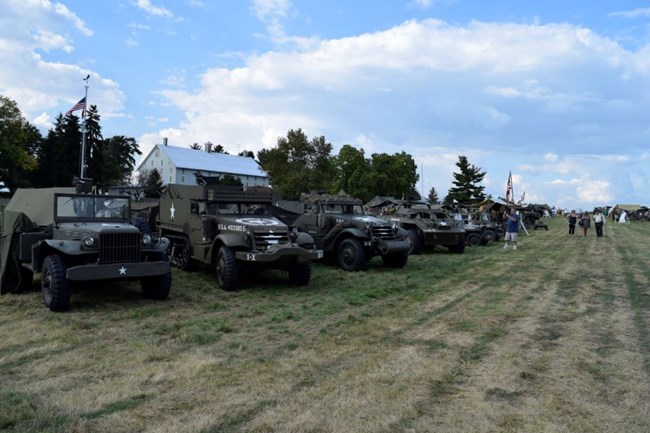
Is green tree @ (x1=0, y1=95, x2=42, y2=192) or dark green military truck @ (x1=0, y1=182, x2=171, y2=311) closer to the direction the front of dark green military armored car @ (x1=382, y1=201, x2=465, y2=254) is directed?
the dark green military truck

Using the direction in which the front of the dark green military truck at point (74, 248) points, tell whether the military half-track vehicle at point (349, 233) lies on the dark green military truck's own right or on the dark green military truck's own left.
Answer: on the dark green military truck's own left

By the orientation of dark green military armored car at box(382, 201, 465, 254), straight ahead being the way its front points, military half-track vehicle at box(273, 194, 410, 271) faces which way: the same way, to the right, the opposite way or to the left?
the same way

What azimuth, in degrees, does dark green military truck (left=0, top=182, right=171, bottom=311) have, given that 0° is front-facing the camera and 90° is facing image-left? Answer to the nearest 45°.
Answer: approximately 315°

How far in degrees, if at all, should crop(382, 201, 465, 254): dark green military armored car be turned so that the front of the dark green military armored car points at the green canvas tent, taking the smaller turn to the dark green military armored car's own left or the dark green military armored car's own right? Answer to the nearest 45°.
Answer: approximately 90° to the dark green military armored car's own right

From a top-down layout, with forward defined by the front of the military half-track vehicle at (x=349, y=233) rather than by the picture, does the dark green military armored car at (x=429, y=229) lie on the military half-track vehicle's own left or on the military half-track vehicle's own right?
on the military half-track vehicle's own left

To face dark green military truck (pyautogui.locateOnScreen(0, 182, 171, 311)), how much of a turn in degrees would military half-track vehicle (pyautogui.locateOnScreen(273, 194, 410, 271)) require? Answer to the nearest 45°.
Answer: approximately 90° to its right

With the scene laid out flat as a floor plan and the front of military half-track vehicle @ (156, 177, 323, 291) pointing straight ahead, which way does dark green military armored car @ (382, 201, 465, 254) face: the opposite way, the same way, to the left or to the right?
the same way

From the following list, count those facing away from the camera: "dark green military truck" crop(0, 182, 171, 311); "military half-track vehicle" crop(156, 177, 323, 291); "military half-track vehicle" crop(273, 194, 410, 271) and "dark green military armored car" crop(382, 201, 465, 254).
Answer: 0

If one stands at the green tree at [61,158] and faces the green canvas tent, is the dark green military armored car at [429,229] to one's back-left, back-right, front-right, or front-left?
front-left

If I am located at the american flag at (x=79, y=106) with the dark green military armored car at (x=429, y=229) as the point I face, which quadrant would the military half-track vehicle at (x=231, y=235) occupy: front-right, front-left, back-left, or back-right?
front-right

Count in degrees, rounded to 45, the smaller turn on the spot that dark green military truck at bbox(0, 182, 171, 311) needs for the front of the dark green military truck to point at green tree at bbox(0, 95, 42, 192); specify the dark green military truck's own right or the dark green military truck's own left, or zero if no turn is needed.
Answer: approximately 135° to the dark green military truck's own left

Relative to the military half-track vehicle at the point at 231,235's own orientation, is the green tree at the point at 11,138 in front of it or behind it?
behind

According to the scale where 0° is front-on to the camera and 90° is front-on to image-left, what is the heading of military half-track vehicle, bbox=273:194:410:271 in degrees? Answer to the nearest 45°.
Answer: approximately 315°

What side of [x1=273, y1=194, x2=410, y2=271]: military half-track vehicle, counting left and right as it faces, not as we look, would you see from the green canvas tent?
right

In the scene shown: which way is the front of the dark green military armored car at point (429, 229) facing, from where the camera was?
facing the viewer and to the right of the viewer
